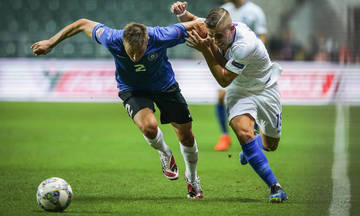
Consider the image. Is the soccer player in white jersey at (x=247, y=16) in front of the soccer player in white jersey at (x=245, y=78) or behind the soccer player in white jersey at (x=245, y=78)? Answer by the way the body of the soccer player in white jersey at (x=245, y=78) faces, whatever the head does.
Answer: behind

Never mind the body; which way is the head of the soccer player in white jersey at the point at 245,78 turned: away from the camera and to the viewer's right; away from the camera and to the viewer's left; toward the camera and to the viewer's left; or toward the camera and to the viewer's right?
toward the camera and to the viewer's left

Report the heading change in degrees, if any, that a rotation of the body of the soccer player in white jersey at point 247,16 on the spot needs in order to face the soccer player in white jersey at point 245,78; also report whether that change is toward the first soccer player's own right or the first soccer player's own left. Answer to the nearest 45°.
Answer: approximately 45° to the first soccer player's own left

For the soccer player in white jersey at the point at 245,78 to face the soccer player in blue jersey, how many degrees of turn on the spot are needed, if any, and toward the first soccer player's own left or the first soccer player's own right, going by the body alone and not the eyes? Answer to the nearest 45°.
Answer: approximately 45° to the first soccer player's own right

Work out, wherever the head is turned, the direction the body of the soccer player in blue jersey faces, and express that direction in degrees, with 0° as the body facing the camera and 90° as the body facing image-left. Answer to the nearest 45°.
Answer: approximately 0°

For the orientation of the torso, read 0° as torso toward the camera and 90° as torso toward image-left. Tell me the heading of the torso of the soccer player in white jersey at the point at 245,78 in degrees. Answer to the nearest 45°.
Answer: approximately 45°

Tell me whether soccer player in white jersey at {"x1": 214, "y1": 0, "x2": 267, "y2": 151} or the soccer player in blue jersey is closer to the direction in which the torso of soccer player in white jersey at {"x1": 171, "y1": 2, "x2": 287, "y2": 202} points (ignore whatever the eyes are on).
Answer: the soccer player in blue jersey

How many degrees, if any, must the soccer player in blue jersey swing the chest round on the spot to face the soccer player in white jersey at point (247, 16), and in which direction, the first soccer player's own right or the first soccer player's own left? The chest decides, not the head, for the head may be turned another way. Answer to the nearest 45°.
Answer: approximately 135° to the first soccer player's own left
